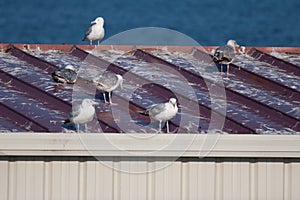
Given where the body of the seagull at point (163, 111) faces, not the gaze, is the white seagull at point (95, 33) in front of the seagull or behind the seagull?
behind

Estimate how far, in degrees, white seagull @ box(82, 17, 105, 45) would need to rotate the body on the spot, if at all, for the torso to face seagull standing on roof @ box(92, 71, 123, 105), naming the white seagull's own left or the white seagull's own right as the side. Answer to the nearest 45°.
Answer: approximately 45° to the white seagull's own right

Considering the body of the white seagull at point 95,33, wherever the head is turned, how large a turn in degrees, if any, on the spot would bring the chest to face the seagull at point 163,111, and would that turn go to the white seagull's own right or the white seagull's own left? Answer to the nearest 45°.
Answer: approximately 45° to the white seagull's own right

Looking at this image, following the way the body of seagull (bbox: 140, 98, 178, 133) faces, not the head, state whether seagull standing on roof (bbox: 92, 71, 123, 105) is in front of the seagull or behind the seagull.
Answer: behind

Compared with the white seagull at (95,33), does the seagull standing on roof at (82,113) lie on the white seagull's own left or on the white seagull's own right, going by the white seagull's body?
on the white seagull's own right

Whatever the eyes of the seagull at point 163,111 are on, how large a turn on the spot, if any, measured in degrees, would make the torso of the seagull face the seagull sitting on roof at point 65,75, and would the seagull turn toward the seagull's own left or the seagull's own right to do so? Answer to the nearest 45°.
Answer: approximately 180°

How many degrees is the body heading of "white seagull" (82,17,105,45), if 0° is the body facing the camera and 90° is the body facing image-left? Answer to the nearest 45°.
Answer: approximately 315°
